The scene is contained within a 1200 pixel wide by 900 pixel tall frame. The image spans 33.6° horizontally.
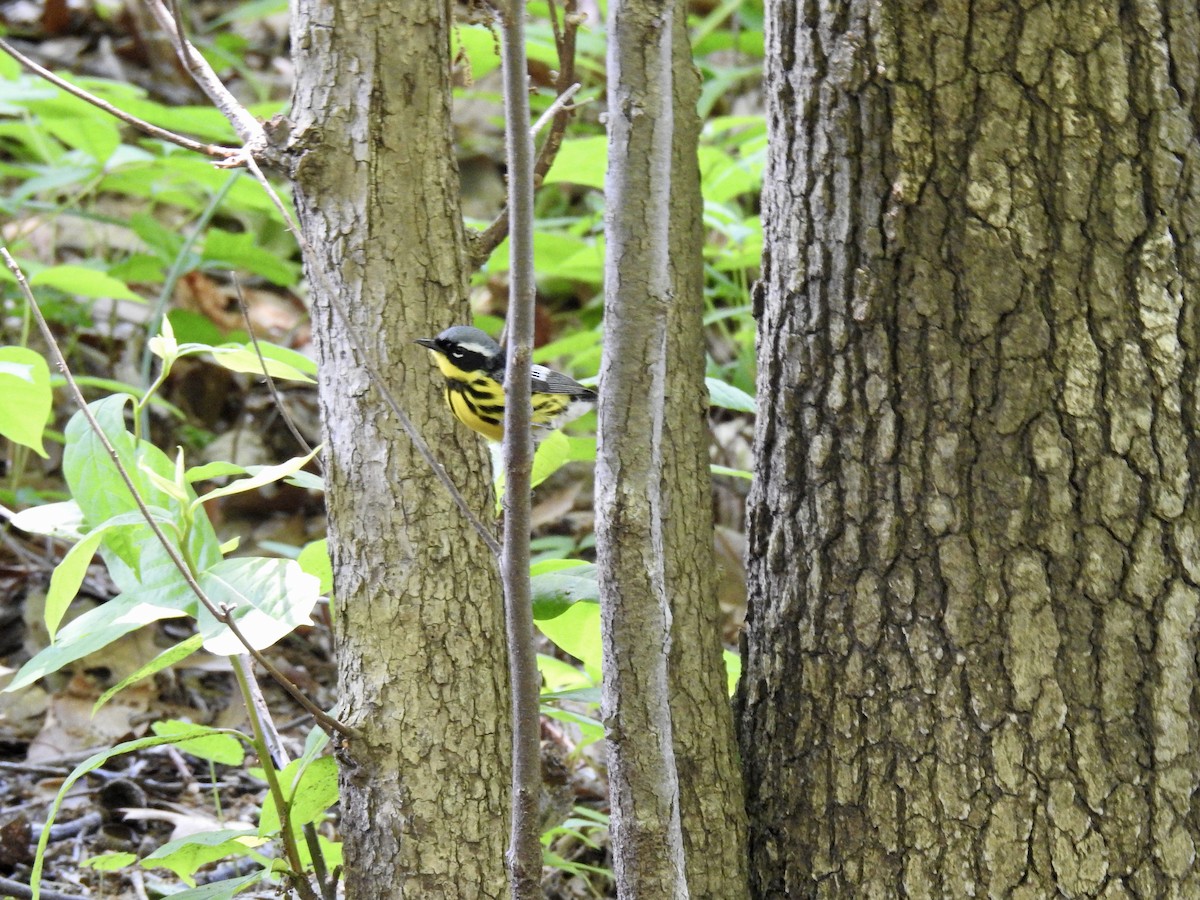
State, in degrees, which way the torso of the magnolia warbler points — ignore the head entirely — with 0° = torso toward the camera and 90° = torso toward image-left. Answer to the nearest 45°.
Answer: approximately 90°

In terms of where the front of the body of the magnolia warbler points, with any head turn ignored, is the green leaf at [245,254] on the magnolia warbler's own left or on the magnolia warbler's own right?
on the magnolia warbler's own right

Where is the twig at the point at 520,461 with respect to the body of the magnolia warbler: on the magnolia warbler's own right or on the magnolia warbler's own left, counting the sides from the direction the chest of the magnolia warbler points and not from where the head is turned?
on the magnolia warbler's own left

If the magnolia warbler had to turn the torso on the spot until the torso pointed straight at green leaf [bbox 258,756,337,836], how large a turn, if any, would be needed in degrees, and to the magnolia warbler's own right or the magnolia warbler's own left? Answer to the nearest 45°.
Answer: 0° — it already faces it

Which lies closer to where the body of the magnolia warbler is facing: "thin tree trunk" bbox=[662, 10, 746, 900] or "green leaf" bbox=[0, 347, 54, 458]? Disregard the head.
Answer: the green leaf

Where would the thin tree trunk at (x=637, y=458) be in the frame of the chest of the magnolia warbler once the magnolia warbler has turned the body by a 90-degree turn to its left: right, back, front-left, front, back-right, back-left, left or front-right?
front
